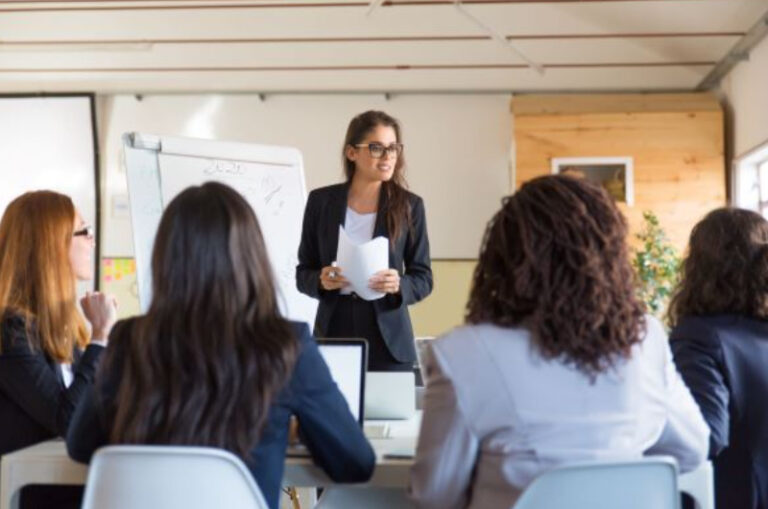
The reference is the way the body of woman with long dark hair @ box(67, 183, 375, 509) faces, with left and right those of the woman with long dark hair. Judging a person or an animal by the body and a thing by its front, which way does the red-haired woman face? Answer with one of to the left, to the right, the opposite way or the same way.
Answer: to the right

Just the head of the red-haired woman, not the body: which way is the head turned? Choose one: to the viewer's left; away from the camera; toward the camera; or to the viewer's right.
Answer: to the viewer's right

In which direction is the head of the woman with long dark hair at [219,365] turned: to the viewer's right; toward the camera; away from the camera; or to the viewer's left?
away from the camera

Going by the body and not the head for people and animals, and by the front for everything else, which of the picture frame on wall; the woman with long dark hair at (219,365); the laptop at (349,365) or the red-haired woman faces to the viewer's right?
the red-haired woman

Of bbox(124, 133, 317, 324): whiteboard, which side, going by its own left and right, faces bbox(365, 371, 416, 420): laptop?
front

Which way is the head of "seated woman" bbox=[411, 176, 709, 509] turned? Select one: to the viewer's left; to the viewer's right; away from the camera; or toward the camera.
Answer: away from the camera

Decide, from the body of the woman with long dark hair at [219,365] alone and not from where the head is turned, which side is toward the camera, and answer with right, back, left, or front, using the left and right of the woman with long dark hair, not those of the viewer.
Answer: back

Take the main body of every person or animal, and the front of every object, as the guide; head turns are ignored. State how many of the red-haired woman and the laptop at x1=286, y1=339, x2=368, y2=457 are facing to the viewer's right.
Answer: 1

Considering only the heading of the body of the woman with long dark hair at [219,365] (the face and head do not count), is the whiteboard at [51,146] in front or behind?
in front

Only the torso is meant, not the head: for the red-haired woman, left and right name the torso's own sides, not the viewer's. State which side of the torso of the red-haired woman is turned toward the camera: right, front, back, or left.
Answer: right

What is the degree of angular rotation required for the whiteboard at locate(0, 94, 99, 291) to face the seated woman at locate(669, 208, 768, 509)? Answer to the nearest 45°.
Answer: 0° — it already faces them

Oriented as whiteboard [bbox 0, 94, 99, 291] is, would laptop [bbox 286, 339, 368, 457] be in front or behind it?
in front

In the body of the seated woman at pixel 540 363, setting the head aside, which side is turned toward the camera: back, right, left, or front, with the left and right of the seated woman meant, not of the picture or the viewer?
back

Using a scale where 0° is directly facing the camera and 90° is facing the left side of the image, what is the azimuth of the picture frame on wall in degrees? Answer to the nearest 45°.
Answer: approximately 0°
